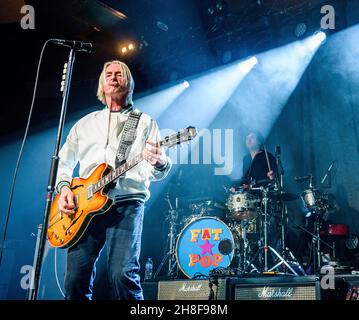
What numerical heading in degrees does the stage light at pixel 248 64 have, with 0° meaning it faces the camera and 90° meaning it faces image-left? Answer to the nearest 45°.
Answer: approximately 45°

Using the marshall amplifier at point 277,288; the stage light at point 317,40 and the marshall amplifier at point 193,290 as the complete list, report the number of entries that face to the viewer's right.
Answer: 0

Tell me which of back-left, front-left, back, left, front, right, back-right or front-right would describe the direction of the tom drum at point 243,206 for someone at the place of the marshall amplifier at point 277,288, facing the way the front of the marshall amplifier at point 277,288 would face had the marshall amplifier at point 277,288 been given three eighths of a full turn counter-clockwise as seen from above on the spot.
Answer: front-left

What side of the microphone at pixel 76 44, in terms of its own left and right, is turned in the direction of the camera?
right

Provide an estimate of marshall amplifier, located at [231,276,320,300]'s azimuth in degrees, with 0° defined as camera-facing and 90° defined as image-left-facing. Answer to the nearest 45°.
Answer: approximately 0°

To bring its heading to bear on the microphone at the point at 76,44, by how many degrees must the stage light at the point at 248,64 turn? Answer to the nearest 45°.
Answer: approximately 45° to its left

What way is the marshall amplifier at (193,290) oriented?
toward the camera

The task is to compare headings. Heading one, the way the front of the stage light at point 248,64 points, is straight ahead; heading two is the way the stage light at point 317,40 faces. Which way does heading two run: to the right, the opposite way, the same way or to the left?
the same way

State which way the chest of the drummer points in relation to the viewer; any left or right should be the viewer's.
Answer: facing the viewer and to the left of the viewer

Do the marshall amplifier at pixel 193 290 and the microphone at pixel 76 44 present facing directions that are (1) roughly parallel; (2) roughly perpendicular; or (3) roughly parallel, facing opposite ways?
roughly perpendicular

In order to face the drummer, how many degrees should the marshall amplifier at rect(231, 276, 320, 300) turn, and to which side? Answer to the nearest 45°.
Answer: approximately 180°

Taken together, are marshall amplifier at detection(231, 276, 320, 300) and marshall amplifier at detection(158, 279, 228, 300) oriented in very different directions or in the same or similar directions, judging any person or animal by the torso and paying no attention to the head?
same or similar directions
